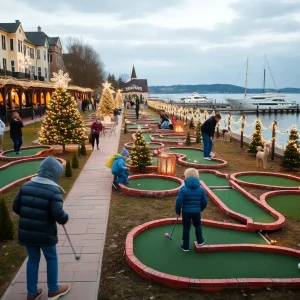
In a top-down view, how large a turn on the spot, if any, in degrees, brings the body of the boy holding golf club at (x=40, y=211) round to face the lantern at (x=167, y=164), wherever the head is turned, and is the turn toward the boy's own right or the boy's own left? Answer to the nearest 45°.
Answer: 0° — they already face it

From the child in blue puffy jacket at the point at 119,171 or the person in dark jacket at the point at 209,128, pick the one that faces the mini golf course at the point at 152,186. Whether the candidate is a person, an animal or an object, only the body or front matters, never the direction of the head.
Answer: the child in blue puffy jacket

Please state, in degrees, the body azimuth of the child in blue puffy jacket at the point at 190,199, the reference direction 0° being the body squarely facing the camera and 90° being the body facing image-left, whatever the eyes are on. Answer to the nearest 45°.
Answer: approximately 180°

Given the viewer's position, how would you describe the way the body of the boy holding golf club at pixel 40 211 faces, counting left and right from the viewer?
facing away from the viewer and to the right of the viewer

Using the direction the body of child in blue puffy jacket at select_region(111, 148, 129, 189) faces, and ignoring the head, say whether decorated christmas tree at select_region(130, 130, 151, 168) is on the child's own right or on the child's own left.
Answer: on the child's own left

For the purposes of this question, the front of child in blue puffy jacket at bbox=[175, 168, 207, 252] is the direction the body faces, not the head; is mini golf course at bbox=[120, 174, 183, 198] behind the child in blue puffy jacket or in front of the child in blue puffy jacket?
in front

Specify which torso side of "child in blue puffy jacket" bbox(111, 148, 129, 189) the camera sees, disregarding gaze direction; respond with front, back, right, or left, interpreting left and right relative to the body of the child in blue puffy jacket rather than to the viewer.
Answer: right

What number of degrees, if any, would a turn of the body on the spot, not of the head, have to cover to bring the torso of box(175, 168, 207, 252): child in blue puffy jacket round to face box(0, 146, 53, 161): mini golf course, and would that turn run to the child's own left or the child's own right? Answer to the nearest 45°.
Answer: approximately 45° to the child's own left

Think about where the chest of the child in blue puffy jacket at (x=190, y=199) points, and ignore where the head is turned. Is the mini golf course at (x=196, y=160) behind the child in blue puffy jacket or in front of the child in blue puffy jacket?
in front

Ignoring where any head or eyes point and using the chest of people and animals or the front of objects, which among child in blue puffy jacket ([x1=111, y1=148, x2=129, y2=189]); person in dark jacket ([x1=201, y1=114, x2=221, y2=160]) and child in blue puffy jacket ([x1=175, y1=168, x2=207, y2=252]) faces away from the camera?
child in blue puffy jacket ([x1=175, y1=168, x2=207, y2=252])
